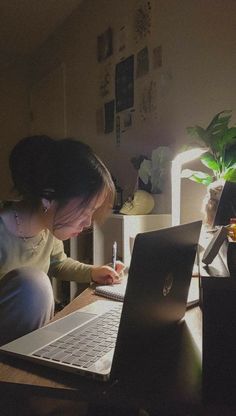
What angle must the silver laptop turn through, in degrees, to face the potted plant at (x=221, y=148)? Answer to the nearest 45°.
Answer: approximately 90° to its right

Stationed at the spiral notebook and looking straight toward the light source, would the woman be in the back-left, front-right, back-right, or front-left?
back-left

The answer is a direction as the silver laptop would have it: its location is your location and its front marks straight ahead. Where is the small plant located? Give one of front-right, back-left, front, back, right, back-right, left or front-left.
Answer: front-right

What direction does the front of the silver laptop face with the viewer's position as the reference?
facing away from the viewer and to the left of the viewer
